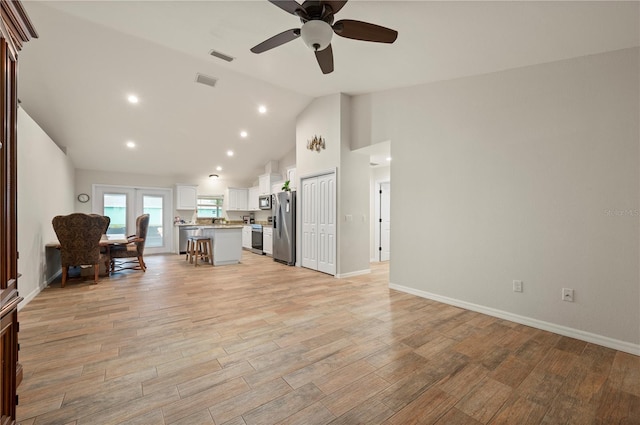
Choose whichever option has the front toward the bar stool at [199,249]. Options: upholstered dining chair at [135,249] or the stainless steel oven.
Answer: the stainless steel oven

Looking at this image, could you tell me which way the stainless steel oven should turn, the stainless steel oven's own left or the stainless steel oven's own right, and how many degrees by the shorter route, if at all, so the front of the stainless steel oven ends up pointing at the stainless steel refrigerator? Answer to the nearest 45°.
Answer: approximately 45° to the stainless steel oven's own left

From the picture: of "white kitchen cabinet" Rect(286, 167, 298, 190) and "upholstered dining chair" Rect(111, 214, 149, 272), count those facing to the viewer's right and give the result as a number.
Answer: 0

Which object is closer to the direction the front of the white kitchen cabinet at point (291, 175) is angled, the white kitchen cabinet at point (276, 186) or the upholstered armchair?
the upholstered armchair

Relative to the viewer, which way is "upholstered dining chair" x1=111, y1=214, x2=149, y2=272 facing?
to the viewer's left

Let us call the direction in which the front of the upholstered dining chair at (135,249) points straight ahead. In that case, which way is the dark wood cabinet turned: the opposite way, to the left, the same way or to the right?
the opposite way

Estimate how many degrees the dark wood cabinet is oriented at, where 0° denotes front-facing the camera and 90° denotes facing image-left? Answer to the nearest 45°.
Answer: approximately 270°

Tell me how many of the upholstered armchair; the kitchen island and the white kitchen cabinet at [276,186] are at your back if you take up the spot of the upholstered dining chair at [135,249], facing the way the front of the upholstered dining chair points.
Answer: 2

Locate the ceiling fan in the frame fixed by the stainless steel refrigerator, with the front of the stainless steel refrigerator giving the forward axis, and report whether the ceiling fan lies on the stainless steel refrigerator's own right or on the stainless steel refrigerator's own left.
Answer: on the stainless steel refrigerator's own left

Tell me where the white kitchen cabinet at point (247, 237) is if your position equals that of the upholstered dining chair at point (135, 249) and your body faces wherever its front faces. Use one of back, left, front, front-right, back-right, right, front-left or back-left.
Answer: back-right

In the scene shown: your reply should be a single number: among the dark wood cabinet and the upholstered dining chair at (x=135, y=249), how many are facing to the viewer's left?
1
